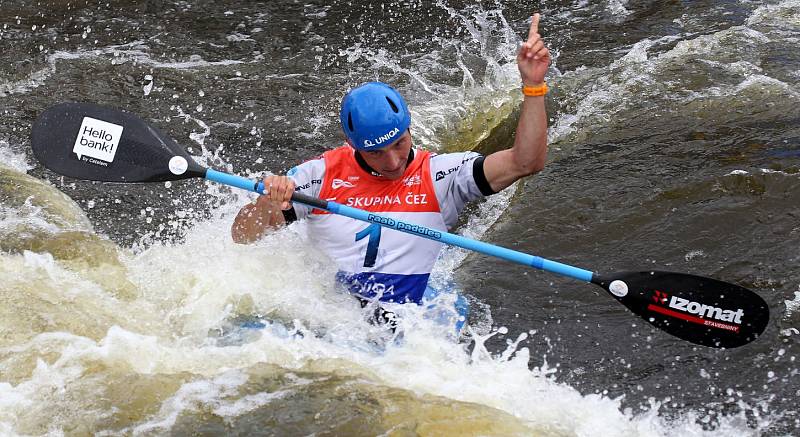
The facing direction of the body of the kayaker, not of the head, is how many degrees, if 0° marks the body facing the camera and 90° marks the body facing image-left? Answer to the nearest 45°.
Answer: approximately 0°
